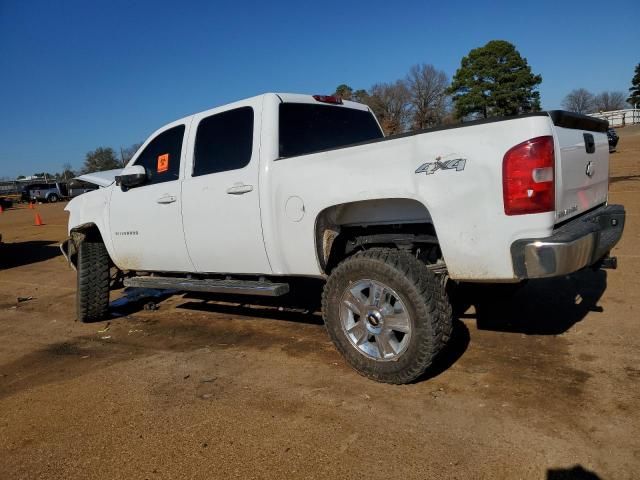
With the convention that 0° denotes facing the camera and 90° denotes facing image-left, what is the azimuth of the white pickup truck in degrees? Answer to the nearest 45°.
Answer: approximately 135°

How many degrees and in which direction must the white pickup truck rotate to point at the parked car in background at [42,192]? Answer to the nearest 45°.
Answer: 0° — it already faces it
